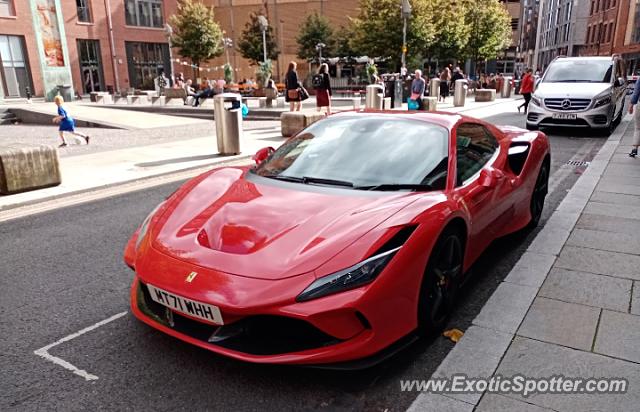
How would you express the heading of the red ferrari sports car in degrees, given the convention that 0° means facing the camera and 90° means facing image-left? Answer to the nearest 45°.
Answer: approximately 45°

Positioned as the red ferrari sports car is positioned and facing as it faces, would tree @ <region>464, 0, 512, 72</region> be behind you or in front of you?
behind

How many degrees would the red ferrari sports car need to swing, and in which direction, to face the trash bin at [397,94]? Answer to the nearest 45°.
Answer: approximately 135° to its right

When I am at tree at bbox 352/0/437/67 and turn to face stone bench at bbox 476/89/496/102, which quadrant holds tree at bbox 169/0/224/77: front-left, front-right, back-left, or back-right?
back-right

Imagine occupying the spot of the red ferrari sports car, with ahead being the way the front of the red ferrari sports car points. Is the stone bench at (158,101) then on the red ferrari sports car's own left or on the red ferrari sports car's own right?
on the red ferrari sports car's own right

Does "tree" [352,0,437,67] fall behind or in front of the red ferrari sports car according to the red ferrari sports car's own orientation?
behind

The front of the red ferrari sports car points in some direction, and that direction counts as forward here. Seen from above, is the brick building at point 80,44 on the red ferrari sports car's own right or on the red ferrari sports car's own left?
on the red ferrari sports car's own right

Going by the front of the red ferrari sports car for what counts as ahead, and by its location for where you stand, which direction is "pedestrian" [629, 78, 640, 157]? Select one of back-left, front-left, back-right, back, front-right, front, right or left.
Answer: back

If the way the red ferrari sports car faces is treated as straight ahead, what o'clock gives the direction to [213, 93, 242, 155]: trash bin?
The trash bin is roughly at 4 o'clock from the red ferrari sports car.

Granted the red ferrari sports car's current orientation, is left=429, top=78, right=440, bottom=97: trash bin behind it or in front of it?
behind

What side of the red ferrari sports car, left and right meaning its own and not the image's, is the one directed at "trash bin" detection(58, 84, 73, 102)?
right

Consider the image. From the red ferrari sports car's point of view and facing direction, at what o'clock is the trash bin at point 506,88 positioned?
The trash bin is roughly at 5 o'clock from the red ferrari sports car.

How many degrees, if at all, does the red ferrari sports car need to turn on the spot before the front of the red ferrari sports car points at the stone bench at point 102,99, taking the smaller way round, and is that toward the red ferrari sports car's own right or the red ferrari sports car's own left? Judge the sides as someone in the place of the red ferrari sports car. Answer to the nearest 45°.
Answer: approximately 90° to the red ferrari sports car's own right

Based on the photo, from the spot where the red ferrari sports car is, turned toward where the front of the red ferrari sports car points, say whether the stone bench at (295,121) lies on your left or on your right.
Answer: on your right

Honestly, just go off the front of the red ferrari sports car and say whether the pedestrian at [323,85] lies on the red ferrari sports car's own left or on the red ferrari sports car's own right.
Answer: on the red ferrari sports car's own right
